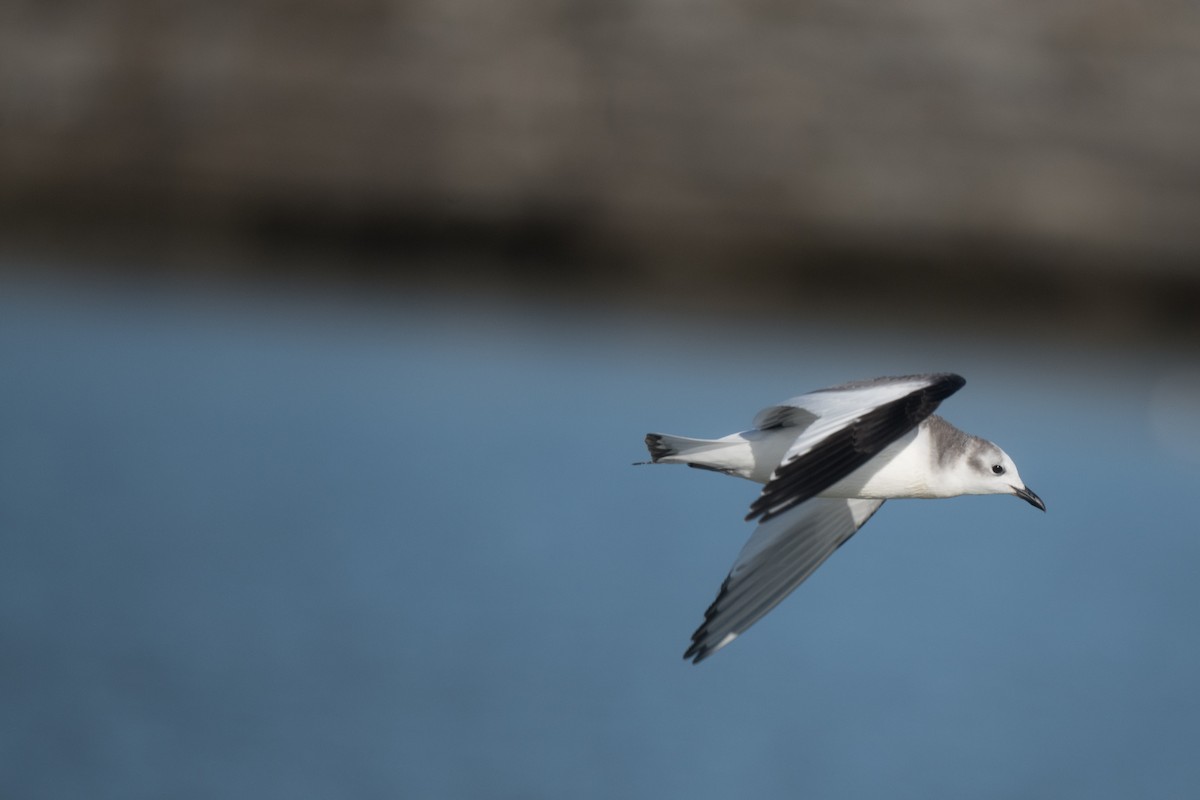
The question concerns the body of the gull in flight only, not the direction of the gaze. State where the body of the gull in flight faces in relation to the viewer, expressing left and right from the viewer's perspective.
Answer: facing to the right of the viewer
